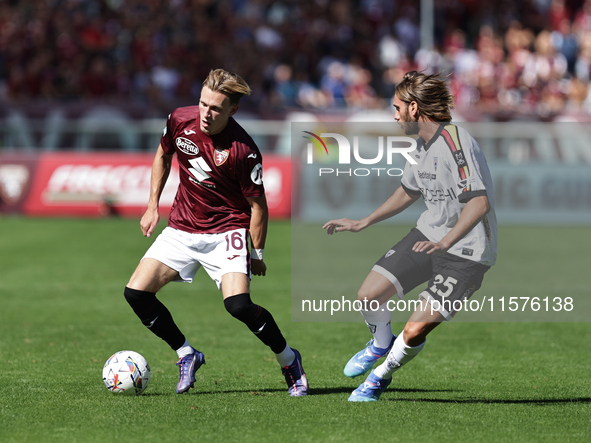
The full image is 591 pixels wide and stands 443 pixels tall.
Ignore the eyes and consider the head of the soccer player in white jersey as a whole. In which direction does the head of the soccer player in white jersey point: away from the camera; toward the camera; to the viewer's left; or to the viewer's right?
to the viewer's left

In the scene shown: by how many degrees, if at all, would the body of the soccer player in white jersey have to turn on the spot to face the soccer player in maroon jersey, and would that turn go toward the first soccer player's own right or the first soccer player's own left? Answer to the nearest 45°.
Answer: approximately 45° to the first soccer player's own right

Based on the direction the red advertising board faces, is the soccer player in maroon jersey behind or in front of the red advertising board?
in front

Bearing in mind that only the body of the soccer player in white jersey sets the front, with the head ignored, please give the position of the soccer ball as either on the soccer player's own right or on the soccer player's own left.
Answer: on the soccer player's own right

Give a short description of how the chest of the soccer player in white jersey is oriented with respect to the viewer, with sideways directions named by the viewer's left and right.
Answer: facing the viewer and to the left of the viewer

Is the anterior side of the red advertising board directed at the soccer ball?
yes

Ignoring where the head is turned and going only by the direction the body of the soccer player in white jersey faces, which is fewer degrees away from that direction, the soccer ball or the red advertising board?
the soccer ball

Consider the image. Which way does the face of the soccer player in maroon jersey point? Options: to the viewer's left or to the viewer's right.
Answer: to the viewer's left

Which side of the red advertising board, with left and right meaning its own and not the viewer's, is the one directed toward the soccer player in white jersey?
front

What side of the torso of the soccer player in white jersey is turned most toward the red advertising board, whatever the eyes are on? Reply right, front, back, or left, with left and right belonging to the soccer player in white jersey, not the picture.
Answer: right

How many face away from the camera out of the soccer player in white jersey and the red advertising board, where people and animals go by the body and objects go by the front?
0

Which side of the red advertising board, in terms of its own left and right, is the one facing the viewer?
front
